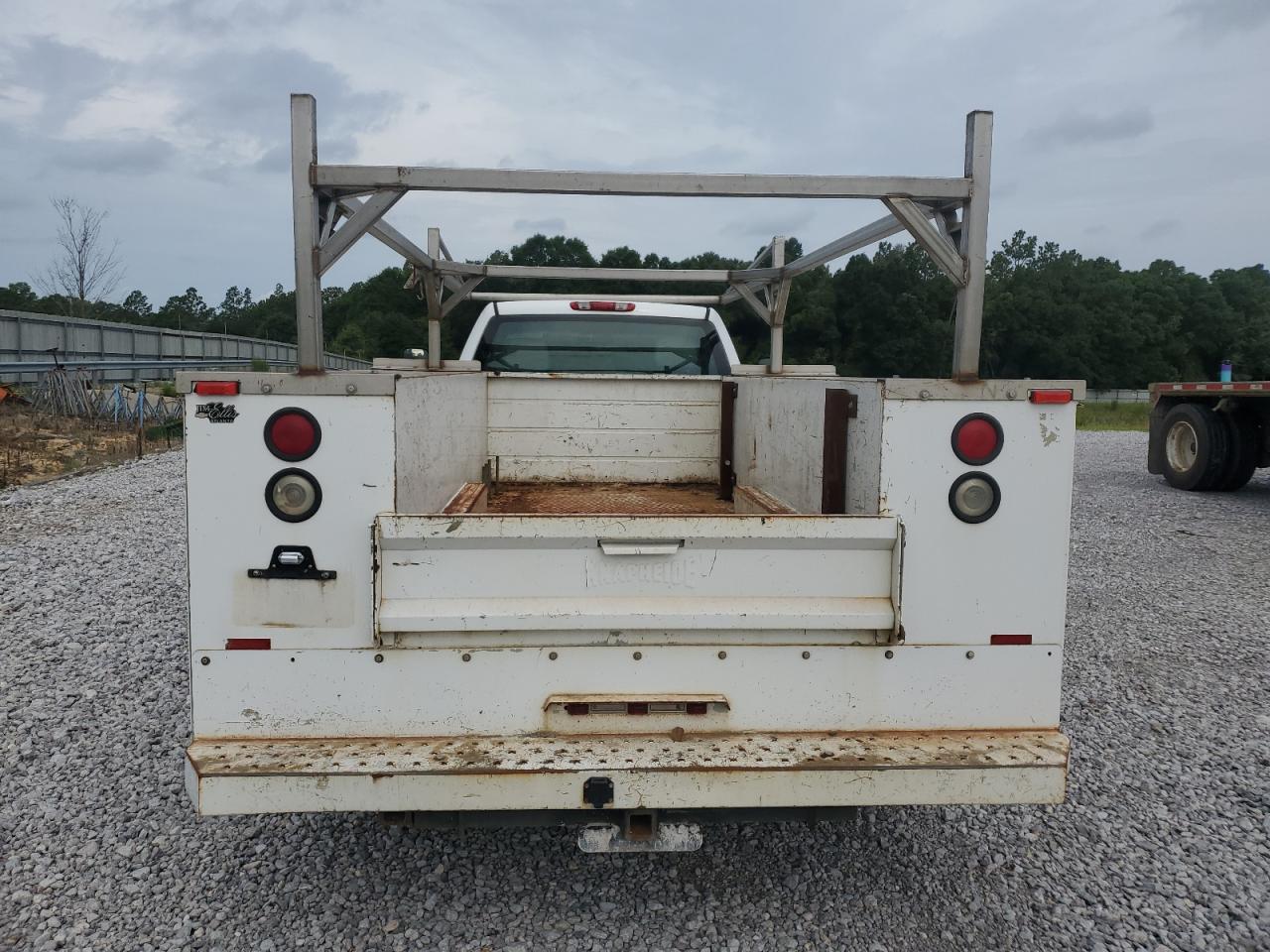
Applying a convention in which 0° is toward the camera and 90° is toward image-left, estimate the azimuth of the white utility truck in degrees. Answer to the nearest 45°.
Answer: approximately 180°

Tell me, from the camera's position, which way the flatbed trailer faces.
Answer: facing the viewer and to the right of the viewer

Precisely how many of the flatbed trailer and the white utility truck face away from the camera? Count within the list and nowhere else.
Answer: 1

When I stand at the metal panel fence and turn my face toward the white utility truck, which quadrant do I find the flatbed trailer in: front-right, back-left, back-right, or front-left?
front-left

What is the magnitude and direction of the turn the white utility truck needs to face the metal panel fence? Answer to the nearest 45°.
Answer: approximately 45° to its left

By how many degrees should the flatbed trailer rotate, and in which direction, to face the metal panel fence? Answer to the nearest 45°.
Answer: approximately 135° to its right

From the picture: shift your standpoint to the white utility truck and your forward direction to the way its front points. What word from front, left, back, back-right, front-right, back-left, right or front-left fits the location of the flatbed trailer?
front-right

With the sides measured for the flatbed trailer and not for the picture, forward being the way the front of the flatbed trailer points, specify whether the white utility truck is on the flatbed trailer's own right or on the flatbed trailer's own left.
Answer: on the flatbed trailer's own right
